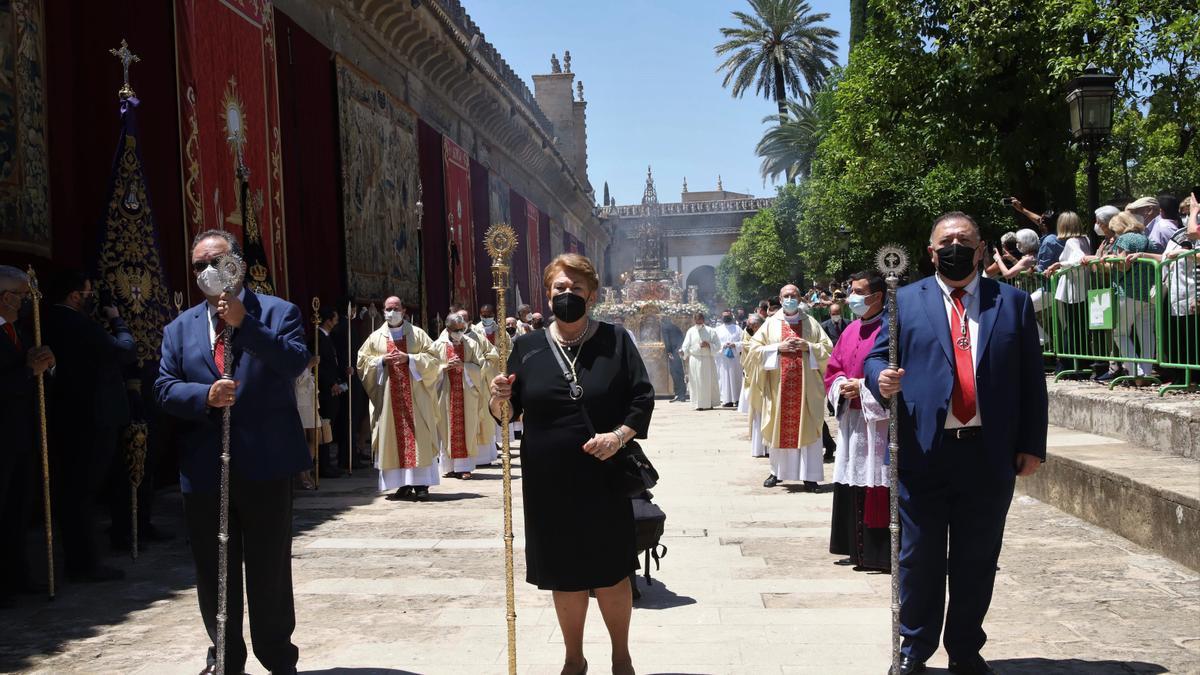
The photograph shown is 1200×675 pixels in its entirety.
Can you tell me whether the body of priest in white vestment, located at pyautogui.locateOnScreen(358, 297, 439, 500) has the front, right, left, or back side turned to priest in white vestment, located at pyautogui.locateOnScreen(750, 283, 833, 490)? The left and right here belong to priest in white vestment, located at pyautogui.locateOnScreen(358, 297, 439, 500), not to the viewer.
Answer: left

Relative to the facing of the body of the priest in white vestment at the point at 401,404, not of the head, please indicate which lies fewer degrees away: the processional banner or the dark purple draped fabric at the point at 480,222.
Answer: the processional banner

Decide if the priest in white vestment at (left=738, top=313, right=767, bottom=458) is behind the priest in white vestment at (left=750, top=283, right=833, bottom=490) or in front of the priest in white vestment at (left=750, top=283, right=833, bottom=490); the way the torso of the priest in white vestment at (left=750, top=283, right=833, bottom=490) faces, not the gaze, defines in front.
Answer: behind

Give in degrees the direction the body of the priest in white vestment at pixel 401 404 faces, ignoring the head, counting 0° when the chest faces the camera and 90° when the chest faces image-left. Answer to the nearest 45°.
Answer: approximately 0°

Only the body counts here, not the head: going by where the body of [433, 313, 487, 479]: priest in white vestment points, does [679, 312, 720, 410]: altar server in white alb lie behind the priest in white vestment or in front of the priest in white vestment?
behind

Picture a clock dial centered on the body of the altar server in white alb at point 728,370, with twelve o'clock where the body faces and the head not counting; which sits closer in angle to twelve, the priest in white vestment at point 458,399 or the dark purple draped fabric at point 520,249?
the priest in white vestment

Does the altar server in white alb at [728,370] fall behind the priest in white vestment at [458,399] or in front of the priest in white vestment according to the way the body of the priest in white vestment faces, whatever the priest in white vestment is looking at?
behind

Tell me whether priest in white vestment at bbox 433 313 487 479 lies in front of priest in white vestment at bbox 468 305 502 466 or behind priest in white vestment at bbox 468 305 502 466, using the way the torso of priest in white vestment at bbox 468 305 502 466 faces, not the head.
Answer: in front
